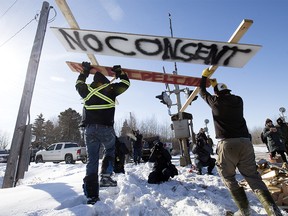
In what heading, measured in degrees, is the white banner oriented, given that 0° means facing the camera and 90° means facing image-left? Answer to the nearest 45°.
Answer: approximately 0°

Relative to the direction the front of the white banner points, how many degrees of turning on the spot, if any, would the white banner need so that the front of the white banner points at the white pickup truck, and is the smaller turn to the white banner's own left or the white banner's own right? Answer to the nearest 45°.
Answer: approximately 135° to the white banner's own right
